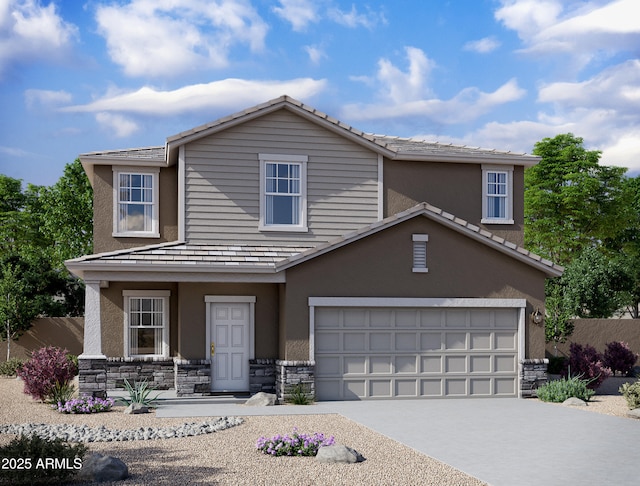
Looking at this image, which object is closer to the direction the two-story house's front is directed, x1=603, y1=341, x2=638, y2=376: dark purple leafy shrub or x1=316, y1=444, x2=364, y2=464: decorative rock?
the decorative rock

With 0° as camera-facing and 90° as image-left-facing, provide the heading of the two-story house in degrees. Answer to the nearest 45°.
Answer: approximately 0°

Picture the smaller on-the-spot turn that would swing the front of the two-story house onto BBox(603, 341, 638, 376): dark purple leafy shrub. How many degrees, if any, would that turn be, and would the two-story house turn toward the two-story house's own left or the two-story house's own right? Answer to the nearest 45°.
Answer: approximately 135° to the two-story house's own left

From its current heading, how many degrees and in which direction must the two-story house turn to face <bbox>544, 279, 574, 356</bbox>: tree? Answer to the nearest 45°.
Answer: approximately 135° to its left

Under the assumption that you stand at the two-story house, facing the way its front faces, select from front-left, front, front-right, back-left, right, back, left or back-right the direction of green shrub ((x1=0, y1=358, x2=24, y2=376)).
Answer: back-right

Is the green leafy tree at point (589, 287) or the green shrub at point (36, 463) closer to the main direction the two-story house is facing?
the green shrub

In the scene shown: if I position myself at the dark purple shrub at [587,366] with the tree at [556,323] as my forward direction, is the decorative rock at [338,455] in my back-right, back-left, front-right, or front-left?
back-left

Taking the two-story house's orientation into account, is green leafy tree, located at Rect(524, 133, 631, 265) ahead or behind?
behind

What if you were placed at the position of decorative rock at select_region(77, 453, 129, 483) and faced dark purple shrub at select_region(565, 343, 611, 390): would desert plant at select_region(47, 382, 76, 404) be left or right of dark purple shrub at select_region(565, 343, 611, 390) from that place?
left

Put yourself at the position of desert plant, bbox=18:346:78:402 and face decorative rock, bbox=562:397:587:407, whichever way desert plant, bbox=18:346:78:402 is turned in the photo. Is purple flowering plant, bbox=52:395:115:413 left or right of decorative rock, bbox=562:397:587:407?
right

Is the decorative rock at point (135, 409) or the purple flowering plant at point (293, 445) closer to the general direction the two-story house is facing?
the purple flowering plant

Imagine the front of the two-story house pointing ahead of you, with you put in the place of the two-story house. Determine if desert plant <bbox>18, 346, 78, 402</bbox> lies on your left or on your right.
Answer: on your right
